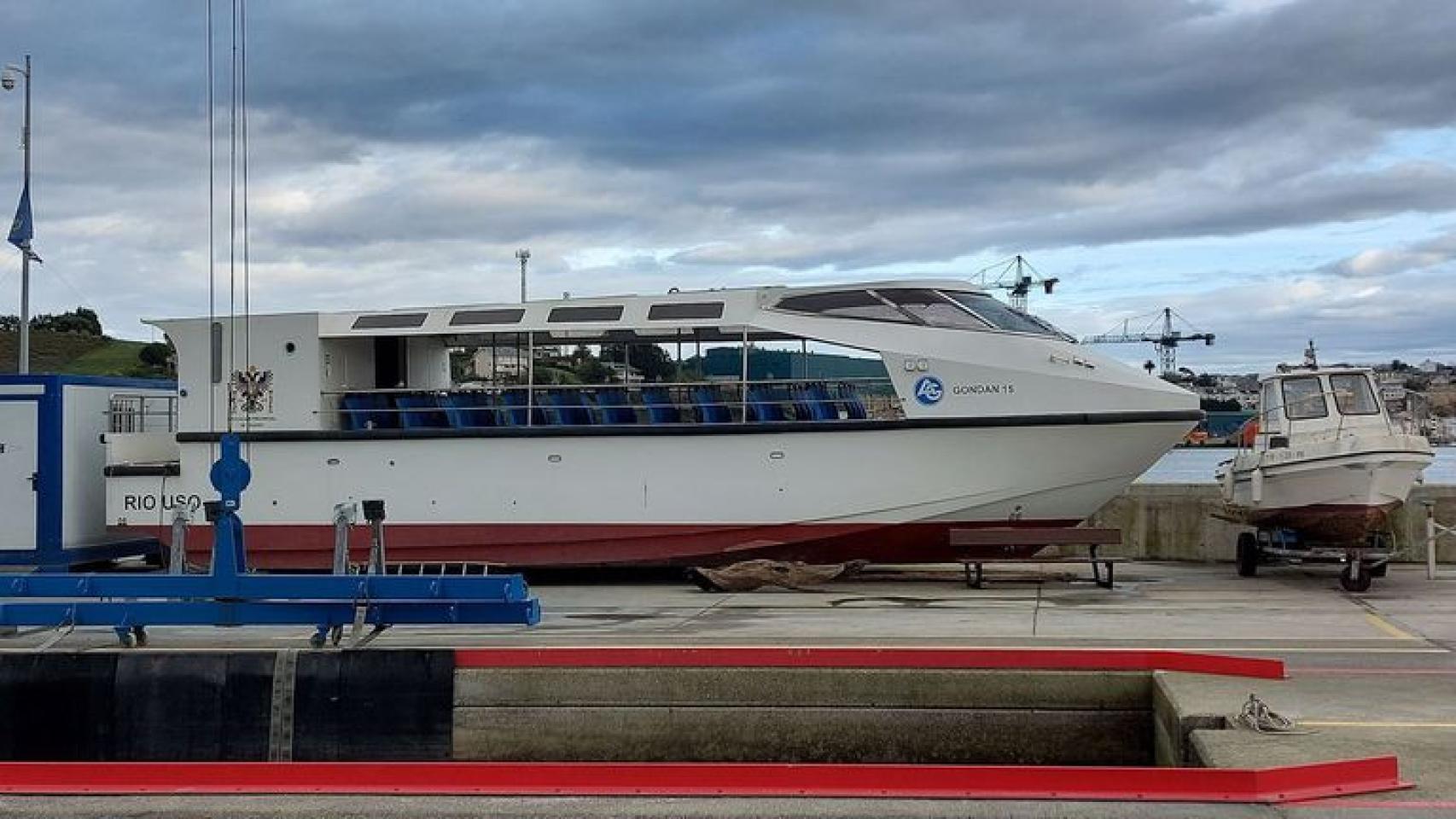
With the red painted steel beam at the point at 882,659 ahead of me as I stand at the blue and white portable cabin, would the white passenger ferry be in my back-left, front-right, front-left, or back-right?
front-left

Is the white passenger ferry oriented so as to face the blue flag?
no

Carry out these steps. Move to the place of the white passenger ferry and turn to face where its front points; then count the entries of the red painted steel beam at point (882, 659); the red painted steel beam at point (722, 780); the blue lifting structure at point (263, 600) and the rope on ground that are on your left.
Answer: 0

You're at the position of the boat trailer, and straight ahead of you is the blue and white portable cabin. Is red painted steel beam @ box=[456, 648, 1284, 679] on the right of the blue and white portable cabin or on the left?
left

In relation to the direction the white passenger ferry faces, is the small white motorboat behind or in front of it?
in front

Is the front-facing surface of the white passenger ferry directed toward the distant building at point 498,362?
no

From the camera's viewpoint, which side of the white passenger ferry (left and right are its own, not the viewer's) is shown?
right

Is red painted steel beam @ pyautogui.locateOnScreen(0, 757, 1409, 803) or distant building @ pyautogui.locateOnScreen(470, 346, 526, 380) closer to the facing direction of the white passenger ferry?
the red painted steel beam

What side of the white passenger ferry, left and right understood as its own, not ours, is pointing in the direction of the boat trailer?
front

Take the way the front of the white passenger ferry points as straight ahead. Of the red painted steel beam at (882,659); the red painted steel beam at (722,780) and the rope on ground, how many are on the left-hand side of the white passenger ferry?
0

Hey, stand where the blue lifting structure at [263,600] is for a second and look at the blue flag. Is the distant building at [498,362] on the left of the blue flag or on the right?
right

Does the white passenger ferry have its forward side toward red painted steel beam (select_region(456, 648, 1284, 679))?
no

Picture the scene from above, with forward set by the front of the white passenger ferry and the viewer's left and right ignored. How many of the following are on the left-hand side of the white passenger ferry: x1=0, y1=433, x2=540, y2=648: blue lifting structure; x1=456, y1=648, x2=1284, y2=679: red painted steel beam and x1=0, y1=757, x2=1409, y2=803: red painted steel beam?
0

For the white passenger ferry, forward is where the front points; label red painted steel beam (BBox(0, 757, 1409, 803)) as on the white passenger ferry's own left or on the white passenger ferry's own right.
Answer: on the white passenger ferry's own right

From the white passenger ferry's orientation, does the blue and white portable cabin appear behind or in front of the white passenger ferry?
behind
